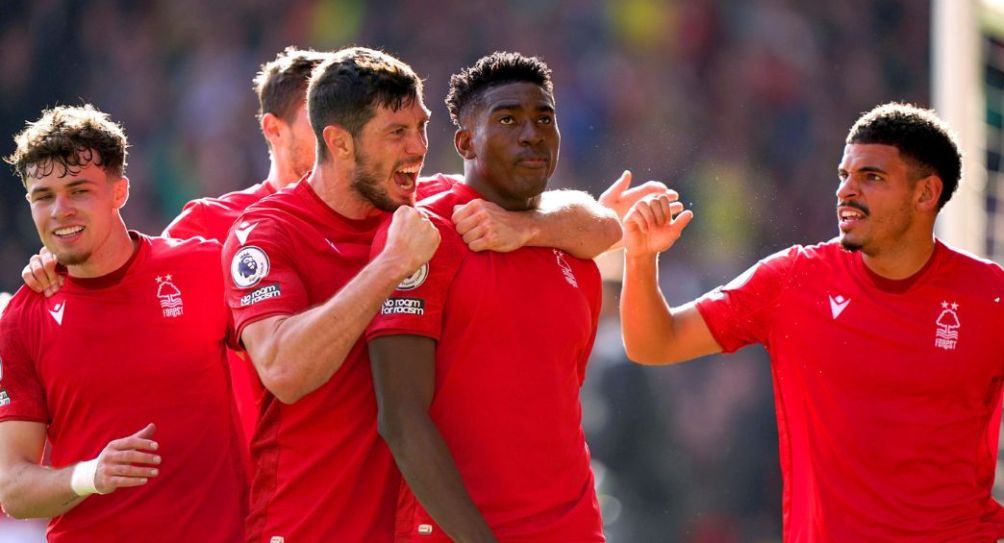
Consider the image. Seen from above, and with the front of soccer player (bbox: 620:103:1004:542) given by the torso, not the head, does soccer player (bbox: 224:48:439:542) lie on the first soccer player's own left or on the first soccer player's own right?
on the first soccer player's own right

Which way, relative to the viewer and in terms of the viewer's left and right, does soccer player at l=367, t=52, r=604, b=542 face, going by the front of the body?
facing the viewer and to the right of the viewer

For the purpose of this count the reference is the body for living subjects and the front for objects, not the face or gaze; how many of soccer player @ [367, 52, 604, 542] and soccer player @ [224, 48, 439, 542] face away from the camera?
0

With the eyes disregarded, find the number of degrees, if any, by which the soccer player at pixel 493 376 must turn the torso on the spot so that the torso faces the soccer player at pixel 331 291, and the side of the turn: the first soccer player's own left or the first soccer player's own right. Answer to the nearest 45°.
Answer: approximately 135° to the first soccer player's own right

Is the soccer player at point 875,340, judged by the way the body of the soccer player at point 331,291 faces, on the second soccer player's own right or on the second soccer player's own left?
on the second soccer player's own left

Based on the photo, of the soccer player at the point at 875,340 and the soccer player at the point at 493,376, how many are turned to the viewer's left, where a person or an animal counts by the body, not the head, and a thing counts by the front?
0

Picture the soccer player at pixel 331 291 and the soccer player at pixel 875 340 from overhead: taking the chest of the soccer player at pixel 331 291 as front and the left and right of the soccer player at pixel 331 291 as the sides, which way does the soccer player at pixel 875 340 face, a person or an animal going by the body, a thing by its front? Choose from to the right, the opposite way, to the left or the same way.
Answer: to the right

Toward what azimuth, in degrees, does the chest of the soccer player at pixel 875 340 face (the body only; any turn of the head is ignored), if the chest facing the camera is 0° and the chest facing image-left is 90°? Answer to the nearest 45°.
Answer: approximately 0°
